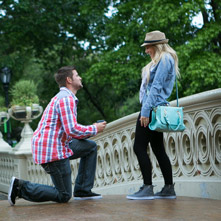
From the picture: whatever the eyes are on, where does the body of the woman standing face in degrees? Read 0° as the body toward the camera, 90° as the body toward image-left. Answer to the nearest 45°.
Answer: approximately 90°

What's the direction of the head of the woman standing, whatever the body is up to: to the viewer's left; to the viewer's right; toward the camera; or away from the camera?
to the viewer's left

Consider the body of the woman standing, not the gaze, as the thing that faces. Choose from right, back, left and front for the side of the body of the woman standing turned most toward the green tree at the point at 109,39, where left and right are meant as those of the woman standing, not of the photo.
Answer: right

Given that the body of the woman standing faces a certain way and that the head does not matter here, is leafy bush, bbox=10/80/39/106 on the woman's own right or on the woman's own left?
on the woman's own right
